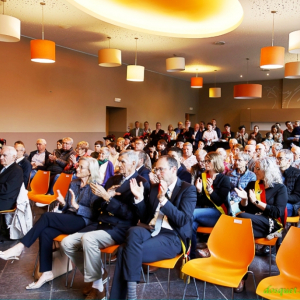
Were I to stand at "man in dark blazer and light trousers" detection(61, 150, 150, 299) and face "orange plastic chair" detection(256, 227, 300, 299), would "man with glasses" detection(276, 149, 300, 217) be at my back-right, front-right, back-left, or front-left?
front-left

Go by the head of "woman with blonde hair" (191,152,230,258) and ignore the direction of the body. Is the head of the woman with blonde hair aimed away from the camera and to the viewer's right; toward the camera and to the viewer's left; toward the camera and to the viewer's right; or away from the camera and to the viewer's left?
toward the camera and to the viewer's left

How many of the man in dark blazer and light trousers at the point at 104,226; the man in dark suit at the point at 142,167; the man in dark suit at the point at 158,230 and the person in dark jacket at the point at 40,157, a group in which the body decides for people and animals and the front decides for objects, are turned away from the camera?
0

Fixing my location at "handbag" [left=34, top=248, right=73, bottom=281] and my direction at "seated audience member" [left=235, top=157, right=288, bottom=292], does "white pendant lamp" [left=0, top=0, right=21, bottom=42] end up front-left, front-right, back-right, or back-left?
back-left

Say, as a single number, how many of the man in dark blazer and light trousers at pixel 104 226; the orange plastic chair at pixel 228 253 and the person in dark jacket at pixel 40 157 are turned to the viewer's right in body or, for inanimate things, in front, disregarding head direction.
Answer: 0

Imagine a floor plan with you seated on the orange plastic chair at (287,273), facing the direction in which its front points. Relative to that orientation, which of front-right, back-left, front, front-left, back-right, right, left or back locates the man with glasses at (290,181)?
back-right

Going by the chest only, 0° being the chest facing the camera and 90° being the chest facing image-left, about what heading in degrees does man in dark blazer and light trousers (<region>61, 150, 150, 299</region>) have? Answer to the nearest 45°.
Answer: approximately 45°

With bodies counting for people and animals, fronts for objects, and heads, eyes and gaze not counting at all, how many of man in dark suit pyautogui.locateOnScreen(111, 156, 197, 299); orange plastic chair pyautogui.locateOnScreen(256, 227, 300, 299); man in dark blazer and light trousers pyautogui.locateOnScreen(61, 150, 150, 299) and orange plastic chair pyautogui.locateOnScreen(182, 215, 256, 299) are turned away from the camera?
0

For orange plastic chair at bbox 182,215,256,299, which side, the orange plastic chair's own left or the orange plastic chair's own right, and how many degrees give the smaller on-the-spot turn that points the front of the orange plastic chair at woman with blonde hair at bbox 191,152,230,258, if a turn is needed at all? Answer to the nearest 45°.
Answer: approximately 135° to the orange plastic chair's own right

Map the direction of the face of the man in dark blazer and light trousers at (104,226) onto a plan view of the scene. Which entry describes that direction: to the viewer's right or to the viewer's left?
to the viewer's left

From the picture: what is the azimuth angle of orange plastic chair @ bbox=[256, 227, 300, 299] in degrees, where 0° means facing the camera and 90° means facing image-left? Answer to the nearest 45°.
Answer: approximately 45°

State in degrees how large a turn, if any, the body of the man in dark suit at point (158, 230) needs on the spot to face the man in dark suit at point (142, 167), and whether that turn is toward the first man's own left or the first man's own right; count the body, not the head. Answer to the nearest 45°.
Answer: approximately 135° to the first man's own right

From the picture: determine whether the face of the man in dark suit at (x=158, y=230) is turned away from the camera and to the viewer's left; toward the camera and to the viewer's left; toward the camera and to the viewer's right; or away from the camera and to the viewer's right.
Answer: toward the camera and to the viewer's left

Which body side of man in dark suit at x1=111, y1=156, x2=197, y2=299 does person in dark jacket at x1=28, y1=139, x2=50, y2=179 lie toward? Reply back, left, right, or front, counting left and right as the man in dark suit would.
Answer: right

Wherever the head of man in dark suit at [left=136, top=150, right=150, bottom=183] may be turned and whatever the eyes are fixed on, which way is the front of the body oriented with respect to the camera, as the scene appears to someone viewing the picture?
to the viewer's left
